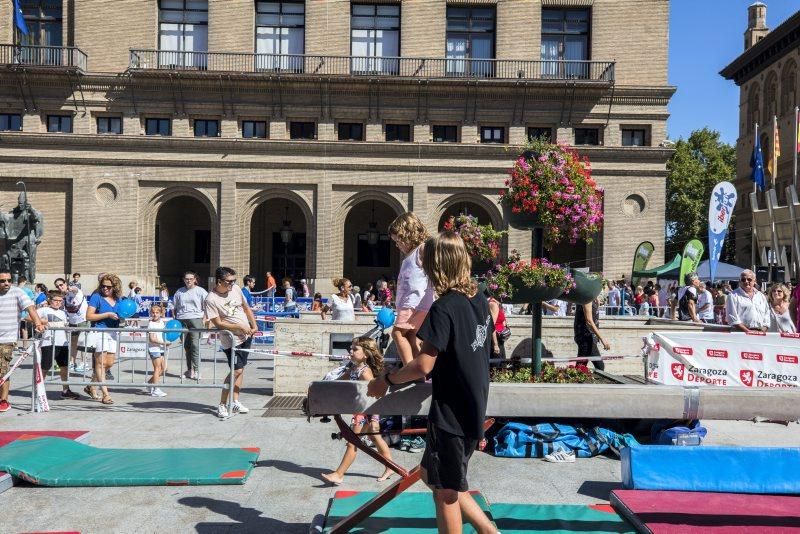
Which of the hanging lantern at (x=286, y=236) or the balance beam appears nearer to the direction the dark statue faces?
the balance beam

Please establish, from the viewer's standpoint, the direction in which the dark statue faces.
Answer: facing the viewer

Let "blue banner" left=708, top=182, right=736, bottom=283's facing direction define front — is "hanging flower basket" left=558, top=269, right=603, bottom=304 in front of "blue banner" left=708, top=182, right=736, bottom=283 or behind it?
in front

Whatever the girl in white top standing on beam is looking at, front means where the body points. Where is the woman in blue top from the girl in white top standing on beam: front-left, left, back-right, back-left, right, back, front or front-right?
front-right

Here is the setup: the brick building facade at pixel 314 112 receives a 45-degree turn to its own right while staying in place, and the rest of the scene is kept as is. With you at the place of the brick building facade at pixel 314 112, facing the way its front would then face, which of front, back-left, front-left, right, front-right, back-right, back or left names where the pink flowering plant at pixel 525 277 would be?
front-left

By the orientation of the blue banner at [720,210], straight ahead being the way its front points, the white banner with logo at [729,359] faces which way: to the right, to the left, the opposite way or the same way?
the same way

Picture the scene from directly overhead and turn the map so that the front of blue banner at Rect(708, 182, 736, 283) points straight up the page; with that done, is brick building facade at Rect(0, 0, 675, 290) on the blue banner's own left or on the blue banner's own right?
on the blue banner's own right

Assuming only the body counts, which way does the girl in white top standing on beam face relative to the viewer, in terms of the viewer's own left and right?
facing to the left of the viewer

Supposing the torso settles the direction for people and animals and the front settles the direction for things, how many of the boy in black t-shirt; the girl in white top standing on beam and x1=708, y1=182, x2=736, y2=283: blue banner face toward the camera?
1

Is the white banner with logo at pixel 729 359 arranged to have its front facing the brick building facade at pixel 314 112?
no

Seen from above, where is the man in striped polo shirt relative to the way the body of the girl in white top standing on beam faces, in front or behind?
in front

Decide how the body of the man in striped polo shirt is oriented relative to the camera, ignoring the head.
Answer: toward the camera

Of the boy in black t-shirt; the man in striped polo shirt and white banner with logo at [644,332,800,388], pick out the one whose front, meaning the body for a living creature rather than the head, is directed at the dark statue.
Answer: the boy in black t-shirt

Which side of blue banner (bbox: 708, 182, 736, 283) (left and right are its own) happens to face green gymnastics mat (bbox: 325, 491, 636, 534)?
front

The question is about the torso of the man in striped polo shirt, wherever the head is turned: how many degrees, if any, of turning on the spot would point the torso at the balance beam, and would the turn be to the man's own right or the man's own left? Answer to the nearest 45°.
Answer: approximately 45° to the man's own left

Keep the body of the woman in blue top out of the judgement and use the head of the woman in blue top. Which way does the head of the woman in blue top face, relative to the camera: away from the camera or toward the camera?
toward the camera

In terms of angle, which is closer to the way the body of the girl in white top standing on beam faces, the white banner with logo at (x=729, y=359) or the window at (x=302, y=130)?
the window

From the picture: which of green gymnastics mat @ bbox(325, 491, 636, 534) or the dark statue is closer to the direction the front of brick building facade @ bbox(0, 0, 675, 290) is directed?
the green gymnastics mat

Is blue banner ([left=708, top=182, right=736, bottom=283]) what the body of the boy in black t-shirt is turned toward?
no

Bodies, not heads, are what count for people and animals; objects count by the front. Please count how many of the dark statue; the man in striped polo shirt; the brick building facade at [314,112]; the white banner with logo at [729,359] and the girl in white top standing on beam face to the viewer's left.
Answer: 1
